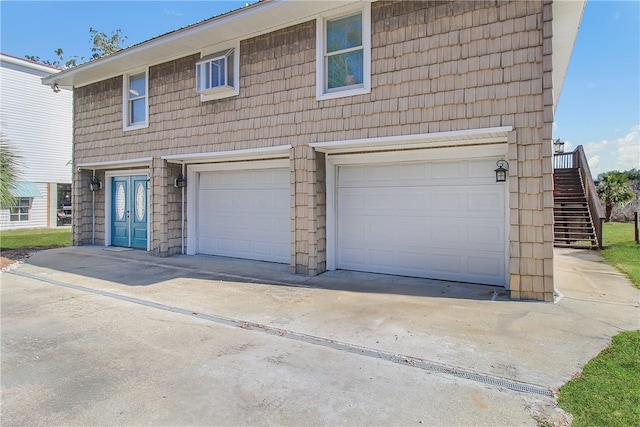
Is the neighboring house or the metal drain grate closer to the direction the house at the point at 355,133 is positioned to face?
the metal drain grate

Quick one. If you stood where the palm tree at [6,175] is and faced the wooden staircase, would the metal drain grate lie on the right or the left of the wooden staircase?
right

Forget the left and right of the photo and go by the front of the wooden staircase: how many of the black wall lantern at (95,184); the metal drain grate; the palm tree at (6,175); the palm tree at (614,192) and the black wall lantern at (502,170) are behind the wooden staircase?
1

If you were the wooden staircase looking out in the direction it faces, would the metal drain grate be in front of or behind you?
in front

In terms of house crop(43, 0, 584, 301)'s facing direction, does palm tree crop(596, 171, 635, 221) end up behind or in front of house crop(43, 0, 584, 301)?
behind

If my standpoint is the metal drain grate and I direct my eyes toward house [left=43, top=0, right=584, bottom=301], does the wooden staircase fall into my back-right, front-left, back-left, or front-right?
front-right

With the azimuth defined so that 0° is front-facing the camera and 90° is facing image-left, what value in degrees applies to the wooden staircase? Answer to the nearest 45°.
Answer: approximately 0°

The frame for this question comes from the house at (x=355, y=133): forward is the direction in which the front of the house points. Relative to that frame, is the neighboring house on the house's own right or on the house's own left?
on the house's own right

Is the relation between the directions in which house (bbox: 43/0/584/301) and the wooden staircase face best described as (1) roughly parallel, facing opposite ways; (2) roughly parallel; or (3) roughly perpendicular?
roughly parallel

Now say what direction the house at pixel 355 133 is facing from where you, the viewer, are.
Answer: facing the viewer and to the left of the viewer

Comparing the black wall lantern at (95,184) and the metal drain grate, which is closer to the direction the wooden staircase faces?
the metal drain grate

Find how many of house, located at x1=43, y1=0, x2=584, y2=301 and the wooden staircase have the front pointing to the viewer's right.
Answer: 0
